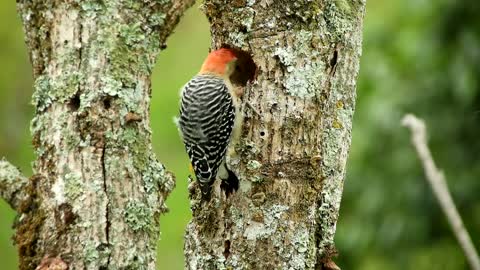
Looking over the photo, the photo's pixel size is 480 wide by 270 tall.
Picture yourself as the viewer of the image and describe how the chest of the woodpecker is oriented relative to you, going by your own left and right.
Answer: facing away from the viewer and to the right of the viewer

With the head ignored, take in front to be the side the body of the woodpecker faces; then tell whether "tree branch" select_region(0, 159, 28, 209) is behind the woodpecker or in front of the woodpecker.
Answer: behind
